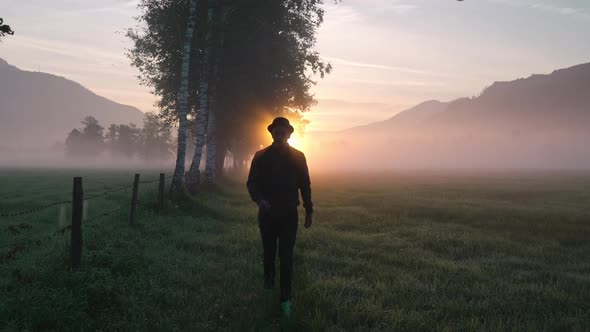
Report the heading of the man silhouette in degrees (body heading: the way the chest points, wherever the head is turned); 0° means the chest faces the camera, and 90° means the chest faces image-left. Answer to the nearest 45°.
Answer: approximately 0°

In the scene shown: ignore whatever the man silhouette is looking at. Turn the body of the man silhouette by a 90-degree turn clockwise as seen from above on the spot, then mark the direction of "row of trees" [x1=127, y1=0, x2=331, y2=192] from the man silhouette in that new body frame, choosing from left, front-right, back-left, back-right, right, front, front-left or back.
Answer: right
